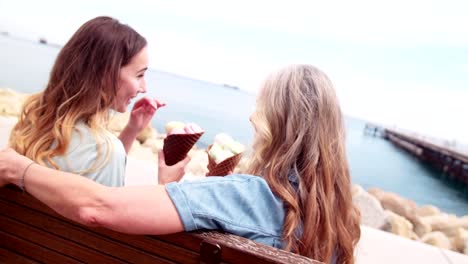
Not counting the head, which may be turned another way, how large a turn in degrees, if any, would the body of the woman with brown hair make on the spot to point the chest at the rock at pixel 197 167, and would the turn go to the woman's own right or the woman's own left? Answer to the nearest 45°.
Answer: approximately 45° to the woman's own left

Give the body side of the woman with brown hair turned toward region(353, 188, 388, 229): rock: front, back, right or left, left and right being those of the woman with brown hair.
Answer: front

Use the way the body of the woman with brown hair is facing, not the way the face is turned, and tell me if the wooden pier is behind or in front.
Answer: in front

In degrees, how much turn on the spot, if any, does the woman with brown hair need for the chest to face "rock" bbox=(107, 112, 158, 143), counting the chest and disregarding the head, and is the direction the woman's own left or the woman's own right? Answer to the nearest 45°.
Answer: approximately 45° to the woman's own left

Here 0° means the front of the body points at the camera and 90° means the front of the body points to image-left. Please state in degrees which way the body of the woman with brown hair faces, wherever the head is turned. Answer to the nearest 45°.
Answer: approximately 225°

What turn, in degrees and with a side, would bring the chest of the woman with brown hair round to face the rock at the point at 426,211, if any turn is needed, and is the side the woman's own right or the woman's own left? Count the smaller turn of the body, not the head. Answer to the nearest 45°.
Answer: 0° — they already face it

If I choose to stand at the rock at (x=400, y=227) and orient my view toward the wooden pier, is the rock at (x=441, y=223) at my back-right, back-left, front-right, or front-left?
front-right

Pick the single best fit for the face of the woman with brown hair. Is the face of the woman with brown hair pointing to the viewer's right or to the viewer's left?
to the viewer's right

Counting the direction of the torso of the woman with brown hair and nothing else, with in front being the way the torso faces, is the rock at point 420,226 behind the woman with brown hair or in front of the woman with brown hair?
in front

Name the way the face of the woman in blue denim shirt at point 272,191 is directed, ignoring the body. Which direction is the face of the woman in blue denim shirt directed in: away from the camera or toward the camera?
away from the camera
